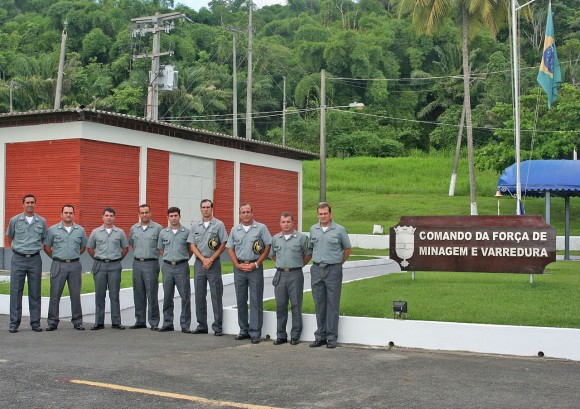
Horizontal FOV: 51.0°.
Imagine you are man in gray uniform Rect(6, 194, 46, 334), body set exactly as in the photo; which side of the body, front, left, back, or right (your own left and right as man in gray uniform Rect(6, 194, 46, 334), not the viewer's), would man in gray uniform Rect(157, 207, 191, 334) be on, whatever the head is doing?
left

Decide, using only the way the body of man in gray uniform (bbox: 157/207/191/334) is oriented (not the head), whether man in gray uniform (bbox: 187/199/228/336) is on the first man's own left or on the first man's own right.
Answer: on the first man's own left

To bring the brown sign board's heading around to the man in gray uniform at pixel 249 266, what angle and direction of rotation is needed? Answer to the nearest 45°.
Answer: approximately 45° to its right

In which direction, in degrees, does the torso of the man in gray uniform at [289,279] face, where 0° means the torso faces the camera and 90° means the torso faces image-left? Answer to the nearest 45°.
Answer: approximately 0°

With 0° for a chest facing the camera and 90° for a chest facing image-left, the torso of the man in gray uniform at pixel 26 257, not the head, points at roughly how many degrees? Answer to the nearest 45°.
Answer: approximately 0°

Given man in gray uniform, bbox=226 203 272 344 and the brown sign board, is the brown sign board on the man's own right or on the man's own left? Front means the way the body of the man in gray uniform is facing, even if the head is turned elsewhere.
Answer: on the man's own left

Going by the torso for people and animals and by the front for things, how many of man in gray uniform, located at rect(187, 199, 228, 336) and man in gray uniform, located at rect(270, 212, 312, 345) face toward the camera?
2
